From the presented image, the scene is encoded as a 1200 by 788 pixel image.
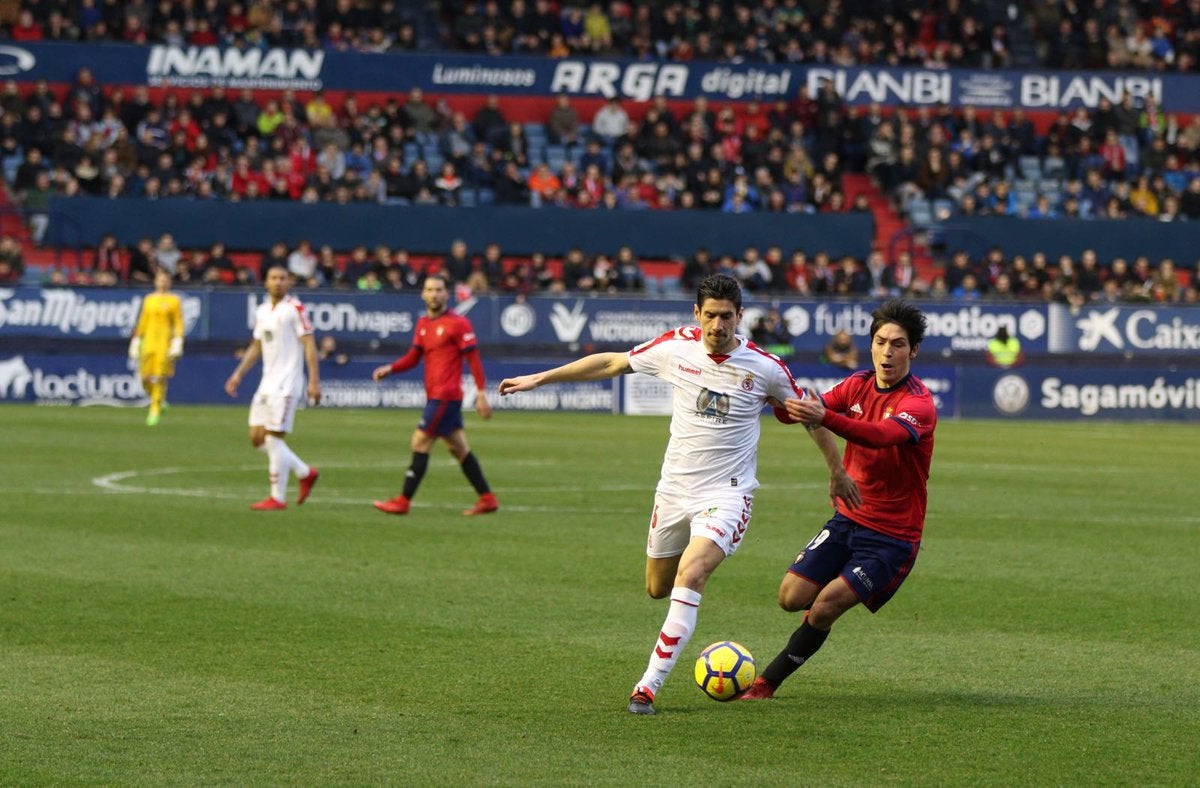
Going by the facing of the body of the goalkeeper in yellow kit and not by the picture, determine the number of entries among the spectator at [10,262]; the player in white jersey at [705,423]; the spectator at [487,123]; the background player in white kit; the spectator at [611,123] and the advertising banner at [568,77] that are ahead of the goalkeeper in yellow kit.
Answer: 2

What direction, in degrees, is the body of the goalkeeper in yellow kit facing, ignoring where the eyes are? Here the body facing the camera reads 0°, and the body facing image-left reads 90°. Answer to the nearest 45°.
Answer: approximately 0°

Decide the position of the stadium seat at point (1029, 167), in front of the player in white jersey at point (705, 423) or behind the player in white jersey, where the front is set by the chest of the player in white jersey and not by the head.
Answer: behind

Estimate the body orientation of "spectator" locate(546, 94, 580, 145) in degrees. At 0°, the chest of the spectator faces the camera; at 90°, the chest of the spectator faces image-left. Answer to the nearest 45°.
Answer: approximately 0°

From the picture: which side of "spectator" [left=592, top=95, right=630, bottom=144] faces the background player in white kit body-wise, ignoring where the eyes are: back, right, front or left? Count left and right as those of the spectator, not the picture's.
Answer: front

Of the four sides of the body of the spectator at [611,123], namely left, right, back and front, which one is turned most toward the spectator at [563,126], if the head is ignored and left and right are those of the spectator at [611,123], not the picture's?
right

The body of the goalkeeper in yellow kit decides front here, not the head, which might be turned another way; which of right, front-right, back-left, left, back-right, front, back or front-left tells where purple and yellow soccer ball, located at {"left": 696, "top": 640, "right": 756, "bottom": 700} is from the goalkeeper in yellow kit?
front

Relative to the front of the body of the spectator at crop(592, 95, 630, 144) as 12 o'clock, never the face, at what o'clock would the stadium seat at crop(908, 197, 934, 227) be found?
The stadium seat is roughly at 9 o'clock from the spectator.

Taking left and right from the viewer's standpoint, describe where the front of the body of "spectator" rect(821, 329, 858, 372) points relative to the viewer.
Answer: facing the viewer

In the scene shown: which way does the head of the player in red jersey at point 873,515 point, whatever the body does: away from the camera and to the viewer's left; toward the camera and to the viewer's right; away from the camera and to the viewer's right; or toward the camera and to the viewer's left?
toward the camera and to the viewer's left

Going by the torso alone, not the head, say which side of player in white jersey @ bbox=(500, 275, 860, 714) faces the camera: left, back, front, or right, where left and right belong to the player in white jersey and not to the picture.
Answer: front

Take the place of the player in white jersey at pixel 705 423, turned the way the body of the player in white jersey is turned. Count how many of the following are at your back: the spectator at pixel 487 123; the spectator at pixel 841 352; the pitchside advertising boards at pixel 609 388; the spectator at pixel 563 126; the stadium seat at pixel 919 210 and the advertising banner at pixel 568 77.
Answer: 6

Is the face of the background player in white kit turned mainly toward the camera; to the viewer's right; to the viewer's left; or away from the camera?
toward the camera

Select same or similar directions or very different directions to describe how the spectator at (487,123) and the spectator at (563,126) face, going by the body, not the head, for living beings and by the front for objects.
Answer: same or similar directions

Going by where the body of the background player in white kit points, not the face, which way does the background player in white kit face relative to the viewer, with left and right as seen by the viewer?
facing the viewer and to the left of the viewer

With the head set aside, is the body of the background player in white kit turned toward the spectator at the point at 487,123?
no

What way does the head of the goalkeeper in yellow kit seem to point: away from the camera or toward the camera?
toward the camera

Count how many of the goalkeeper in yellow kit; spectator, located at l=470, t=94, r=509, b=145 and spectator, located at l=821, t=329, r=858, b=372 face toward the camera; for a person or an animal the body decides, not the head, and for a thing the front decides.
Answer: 3

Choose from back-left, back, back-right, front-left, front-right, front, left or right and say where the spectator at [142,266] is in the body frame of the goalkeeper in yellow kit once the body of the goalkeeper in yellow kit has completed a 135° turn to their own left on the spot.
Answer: front-left
